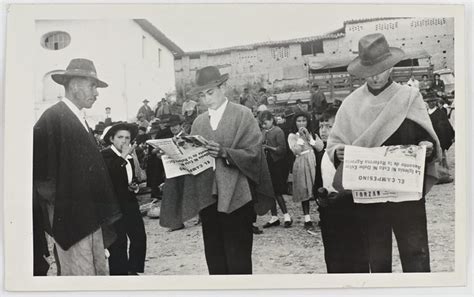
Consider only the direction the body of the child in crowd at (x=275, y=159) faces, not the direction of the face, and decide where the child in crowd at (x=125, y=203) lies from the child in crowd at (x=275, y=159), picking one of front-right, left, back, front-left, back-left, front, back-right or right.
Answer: front-right

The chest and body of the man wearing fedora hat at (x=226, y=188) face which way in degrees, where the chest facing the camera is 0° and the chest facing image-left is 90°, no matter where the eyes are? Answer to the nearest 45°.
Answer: approximately 45°

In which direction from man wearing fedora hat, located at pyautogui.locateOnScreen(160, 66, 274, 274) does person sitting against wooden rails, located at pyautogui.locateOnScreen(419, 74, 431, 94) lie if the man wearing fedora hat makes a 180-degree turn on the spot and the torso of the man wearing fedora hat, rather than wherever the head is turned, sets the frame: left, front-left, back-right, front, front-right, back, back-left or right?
front-right

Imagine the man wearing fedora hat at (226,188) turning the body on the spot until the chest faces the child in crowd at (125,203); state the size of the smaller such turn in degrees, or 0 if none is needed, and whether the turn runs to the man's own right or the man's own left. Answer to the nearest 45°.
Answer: approximately 45° to the man's own right

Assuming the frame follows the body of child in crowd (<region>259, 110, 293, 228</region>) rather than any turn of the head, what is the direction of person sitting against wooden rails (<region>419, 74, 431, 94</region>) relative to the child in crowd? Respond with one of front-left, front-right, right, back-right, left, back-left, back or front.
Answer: back-left

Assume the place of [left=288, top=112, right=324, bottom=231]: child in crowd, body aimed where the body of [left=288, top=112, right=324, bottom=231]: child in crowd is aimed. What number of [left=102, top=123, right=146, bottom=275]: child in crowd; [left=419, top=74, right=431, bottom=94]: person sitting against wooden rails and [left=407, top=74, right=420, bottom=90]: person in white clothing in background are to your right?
1
